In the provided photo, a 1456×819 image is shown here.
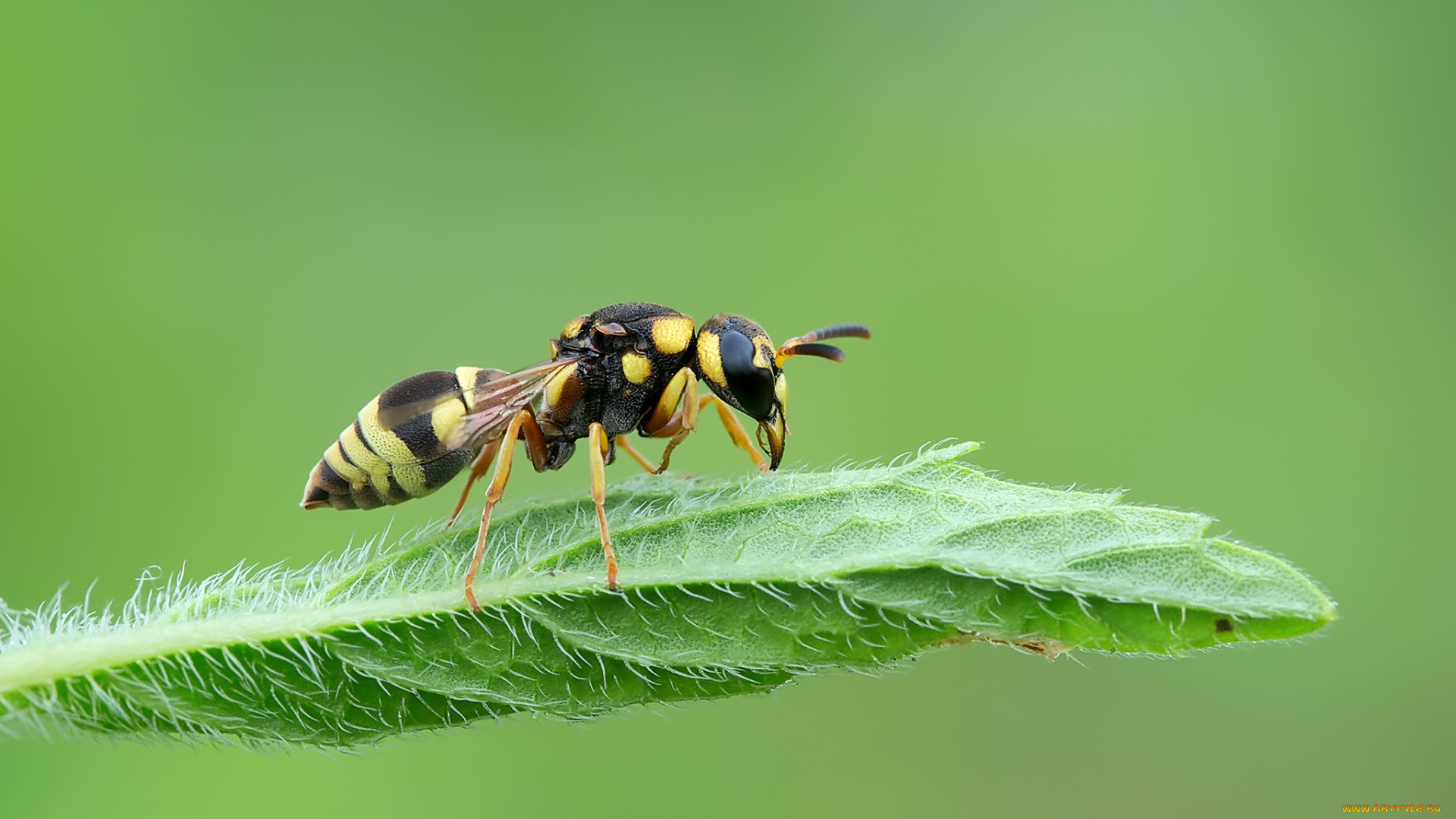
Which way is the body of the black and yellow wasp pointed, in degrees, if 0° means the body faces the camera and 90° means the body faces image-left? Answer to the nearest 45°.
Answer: approximately 270°
